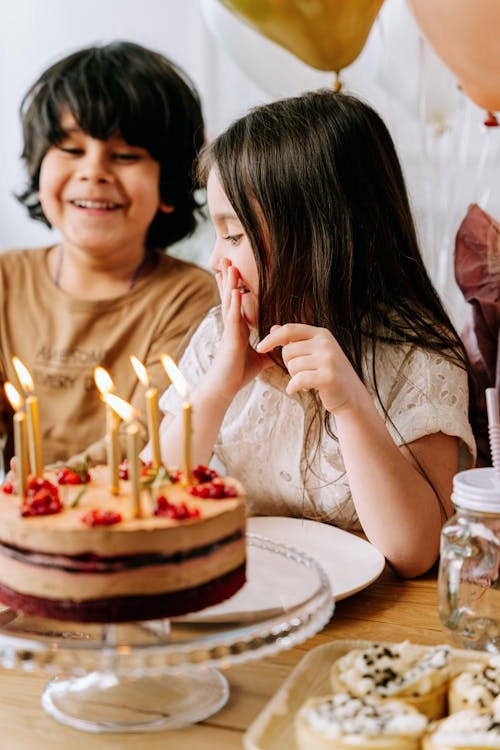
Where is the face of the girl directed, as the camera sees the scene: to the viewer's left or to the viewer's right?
to the viewer's left

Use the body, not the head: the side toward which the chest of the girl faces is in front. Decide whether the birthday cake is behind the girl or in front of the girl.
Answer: in front

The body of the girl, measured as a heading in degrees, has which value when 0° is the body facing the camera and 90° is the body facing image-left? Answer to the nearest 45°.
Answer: approximately 45°

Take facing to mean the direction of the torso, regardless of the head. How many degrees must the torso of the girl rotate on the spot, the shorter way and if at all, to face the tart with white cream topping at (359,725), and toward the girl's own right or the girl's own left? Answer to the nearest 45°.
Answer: approximately 45° to the girl's own left

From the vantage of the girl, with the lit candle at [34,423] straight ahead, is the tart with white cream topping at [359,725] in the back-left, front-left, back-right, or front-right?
front-left
